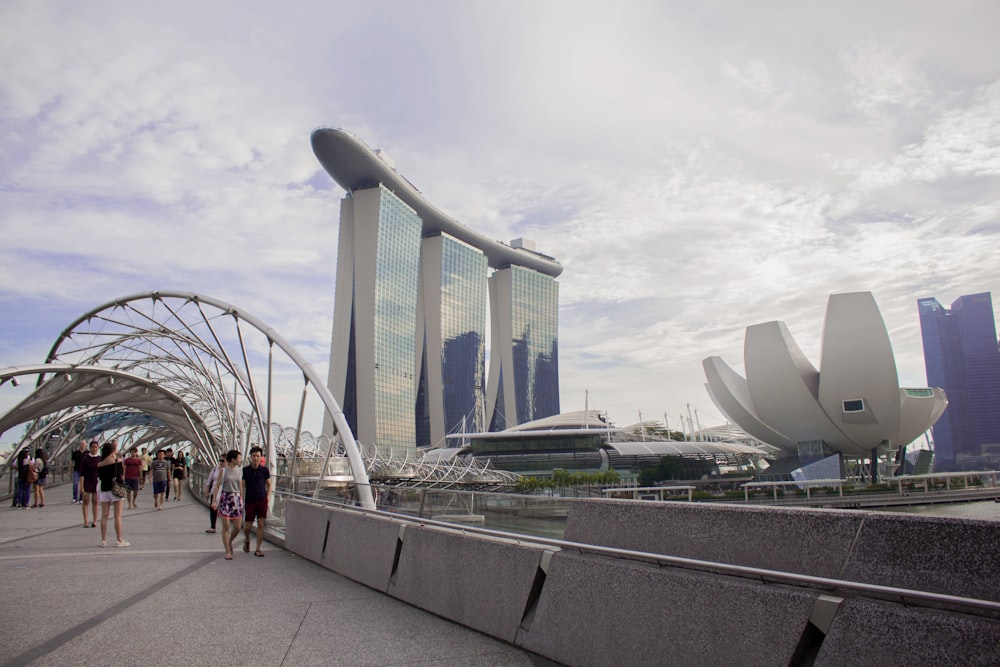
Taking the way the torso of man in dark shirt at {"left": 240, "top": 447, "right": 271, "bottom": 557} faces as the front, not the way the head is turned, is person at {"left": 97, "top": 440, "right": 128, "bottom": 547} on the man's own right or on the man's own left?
on the man's own right

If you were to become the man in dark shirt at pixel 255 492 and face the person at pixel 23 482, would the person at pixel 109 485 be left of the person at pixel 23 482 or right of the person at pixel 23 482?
left

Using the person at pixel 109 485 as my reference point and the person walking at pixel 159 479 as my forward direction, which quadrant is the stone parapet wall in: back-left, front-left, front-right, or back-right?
back-right

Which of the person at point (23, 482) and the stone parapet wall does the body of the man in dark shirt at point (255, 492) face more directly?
the stone parapet wall

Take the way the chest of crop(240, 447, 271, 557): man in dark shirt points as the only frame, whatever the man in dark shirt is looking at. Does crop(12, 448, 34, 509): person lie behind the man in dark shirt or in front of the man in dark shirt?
behind

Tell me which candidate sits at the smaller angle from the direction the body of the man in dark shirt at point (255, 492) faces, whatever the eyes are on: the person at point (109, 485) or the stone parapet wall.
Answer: the stone parapet wall

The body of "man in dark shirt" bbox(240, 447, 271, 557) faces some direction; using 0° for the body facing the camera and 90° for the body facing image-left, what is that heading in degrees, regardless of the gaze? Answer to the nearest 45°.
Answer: approximately 0°

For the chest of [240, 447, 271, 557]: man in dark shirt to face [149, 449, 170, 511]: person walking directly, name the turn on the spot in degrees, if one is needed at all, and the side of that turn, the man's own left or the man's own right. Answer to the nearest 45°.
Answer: approximately 180°
